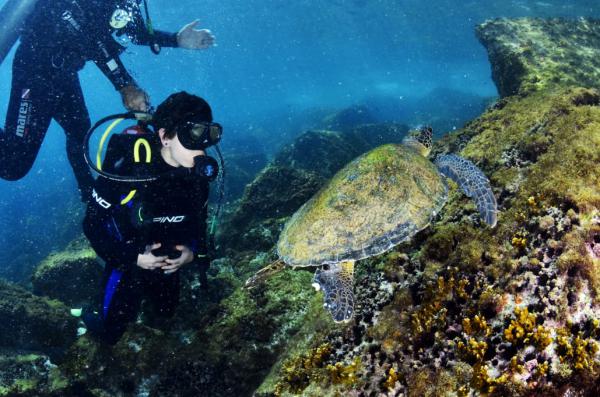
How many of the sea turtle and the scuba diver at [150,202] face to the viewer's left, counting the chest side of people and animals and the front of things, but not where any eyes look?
0

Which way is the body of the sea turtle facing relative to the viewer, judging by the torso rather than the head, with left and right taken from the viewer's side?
facing away from the viewer and to the right of the viewer

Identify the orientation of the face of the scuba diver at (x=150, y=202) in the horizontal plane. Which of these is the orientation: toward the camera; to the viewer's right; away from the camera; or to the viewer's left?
to the viewer's right

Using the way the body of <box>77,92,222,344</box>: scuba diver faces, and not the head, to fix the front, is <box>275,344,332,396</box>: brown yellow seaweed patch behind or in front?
in front

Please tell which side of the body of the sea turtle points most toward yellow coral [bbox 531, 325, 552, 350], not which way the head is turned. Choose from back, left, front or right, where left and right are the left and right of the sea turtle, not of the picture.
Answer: right

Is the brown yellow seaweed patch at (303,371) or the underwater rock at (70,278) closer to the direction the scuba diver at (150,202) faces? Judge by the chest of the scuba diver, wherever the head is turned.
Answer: the brown yellow seaweed patch

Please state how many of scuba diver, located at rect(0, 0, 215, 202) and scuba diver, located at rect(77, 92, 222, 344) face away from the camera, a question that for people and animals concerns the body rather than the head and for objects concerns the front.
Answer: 0

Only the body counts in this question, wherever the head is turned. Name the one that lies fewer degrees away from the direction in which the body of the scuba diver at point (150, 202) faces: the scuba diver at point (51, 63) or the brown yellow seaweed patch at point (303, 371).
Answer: the brown yellow seaweed patch

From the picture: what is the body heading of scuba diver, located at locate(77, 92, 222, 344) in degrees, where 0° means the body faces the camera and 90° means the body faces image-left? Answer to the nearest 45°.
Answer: approximately 315°

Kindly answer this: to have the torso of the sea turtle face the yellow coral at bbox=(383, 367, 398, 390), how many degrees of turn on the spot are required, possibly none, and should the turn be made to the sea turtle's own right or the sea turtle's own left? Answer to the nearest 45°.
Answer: approximately 135° to the sea turtle's own right

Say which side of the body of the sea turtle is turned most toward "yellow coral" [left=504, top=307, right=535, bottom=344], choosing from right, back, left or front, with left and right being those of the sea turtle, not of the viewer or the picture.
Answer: right

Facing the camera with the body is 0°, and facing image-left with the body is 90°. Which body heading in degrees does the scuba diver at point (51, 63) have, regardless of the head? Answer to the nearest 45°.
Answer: approximately 315°
